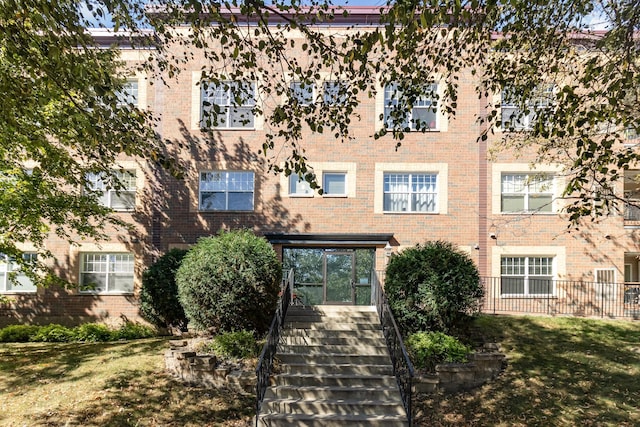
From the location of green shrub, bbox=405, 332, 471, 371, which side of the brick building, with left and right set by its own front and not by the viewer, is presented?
front

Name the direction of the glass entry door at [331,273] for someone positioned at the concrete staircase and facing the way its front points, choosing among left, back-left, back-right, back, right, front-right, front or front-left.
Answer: back

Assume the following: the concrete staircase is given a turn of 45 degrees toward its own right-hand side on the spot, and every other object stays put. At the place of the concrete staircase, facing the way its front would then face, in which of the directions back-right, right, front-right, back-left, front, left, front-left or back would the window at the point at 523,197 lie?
back

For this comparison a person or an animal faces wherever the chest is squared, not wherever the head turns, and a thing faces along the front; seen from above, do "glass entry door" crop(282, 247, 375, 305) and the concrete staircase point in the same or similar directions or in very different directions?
same or similar directions

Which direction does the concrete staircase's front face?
toward the camera

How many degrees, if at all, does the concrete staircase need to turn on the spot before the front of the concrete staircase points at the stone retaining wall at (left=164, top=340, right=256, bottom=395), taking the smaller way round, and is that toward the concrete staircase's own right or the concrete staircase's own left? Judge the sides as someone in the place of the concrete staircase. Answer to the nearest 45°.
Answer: approximately 90° to the concrete staircase's own right

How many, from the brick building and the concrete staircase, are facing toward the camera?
2

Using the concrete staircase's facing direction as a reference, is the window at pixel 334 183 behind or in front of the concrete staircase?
behind

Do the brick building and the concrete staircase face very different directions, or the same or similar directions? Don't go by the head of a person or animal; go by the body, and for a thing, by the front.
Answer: same or similar directions

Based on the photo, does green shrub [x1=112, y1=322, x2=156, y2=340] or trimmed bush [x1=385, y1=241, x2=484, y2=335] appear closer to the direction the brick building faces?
the trimmed bush

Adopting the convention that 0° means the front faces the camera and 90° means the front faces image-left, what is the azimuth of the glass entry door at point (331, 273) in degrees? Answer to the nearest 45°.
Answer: approximately 0°

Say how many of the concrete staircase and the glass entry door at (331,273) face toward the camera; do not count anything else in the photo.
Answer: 2

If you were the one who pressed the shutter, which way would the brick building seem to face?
facing the viewer

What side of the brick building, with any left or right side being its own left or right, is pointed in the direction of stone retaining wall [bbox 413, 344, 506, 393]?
front

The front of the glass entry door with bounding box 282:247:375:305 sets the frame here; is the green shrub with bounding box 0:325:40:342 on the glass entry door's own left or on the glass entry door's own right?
on the glass entry door's own right
